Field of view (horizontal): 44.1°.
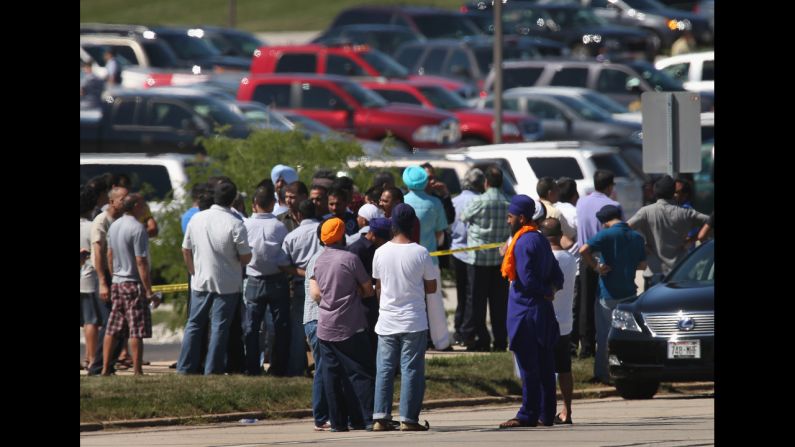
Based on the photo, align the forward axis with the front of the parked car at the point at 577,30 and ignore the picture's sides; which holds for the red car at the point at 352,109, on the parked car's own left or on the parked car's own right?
on the parked car's own right

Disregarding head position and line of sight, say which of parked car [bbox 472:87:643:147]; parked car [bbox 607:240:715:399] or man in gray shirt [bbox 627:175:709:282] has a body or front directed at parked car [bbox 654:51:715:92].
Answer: the man in gray shirt

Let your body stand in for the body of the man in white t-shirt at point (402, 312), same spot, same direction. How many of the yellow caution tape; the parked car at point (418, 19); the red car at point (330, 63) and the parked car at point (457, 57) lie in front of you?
4

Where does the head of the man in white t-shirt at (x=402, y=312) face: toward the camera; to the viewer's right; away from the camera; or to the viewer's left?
away from the camera

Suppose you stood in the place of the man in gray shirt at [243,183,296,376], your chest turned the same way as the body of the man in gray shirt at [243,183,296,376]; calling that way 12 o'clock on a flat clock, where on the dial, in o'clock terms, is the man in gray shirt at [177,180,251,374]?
the man in gray shirt at [177,180,251,374] is roughly at 9 o'clock from the man in gray shirt at [243,183,296,376].

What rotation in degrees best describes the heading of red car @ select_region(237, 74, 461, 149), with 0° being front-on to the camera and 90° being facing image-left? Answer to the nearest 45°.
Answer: approximately 315°

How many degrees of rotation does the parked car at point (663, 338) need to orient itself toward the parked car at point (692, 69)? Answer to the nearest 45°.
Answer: approximately 135° to its right

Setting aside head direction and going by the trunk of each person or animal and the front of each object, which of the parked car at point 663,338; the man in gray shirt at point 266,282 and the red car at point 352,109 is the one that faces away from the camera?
the man in gray shirt

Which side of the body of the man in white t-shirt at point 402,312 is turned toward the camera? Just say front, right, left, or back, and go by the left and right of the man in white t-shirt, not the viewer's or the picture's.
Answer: back

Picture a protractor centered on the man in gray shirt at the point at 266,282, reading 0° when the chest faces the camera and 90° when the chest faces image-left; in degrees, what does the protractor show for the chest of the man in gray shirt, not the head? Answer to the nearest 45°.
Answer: approximately 180°

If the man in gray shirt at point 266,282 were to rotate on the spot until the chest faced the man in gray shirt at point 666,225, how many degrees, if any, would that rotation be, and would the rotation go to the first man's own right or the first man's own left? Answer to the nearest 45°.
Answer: approximately 90° to the first man's own right

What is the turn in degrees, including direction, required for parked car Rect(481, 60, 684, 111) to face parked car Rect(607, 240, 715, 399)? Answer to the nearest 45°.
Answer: approximately 45° to its right

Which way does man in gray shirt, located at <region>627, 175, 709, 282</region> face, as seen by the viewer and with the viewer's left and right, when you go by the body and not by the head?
facing away from the viewer

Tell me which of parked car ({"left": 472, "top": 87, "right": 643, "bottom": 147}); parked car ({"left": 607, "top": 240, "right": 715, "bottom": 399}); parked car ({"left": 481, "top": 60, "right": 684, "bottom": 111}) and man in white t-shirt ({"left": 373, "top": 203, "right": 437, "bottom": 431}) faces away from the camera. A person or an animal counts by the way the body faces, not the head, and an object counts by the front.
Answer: the man in white t-shirt
